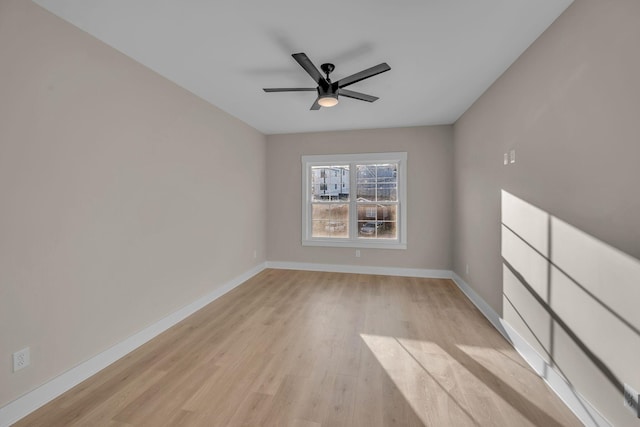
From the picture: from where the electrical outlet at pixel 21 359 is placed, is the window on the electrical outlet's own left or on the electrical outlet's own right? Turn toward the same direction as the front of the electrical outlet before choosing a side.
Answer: on the electrical outlet's own left

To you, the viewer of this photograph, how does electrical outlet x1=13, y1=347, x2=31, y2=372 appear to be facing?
facing the viewer and to the right of the viewer
